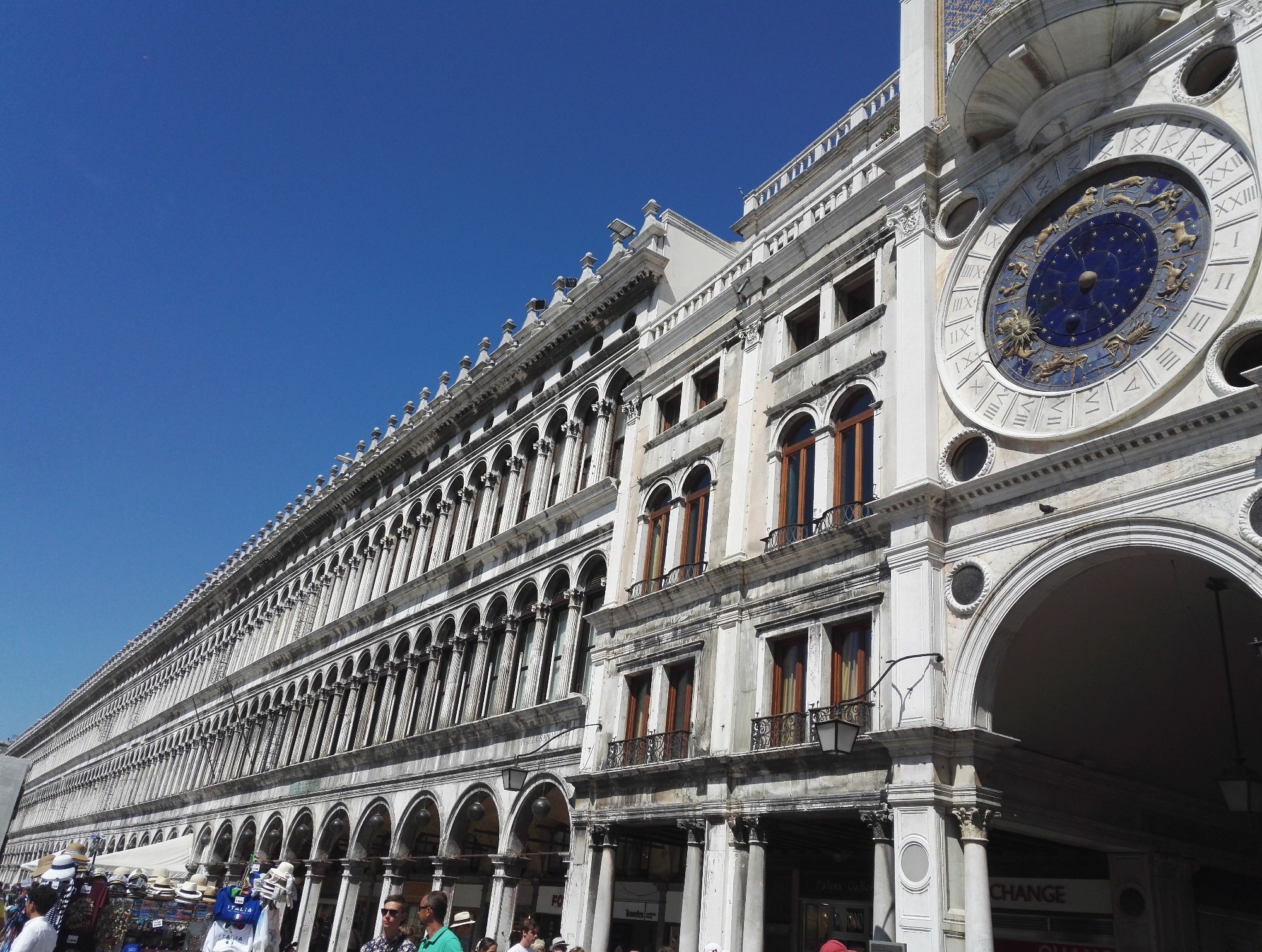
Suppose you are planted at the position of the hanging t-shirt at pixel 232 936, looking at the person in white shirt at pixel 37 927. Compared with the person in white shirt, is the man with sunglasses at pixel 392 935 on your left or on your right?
left

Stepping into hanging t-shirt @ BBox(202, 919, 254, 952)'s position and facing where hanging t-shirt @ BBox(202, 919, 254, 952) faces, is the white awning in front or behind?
behind

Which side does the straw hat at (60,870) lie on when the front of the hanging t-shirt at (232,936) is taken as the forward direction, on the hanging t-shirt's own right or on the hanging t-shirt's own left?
on the hanging t-shirt's own right

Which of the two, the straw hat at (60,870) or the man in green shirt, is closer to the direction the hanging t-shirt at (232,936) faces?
the man in green shirt

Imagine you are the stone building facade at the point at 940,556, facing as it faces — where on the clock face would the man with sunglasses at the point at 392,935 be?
The man with sunglasses is roughly at 12 o'clock from the stone building facade.

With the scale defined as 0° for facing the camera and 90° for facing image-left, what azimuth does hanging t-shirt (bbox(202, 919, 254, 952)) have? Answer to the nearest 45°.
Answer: approximately 0°

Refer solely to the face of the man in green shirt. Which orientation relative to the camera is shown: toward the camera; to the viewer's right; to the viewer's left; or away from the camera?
to the viewer's left
